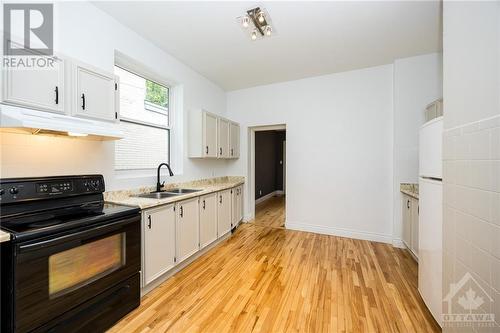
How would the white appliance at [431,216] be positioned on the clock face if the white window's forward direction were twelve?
The white appliance is roughly at 12 o'clock from the white window.

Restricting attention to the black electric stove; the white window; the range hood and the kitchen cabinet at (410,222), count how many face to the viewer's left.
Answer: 1

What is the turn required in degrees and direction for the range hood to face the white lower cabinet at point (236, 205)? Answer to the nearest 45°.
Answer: approximately 90° to its left

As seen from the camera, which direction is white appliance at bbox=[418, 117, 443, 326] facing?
to the viewer's left

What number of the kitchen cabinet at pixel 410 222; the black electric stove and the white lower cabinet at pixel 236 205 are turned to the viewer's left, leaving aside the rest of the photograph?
1

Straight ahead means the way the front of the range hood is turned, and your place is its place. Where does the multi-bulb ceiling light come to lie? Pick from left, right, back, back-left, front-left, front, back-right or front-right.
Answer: front-left

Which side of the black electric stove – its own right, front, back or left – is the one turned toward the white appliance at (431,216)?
front

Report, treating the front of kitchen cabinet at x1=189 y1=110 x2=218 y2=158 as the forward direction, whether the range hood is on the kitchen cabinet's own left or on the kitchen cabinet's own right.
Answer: on the kitchen cabinet's own right

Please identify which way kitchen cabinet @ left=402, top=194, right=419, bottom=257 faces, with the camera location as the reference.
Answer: facing to the left of the viewer

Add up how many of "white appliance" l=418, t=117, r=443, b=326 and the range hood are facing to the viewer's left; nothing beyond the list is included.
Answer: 1

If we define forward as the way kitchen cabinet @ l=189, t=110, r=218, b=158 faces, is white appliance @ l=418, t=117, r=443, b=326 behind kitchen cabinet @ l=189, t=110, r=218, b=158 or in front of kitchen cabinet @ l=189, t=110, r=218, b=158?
in front

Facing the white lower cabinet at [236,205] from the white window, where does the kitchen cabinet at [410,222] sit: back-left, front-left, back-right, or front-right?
front-right

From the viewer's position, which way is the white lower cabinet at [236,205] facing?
facing the viewer and to the right of the viewer

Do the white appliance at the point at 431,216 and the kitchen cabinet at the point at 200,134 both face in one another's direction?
yes

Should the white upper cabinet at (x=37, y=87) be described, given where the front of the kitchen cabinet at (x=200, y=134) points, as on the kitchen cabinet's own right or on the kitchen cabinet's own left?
on the kitchen cabinet's own right

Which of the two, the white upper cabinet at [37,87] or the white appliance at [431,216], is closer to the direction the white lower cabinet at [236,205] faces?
the white appliance

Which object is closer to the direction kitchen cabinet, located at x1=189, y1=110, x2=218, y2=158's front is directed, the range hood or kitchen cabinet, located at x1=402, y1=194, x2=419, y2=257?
the kitchen cabinet
